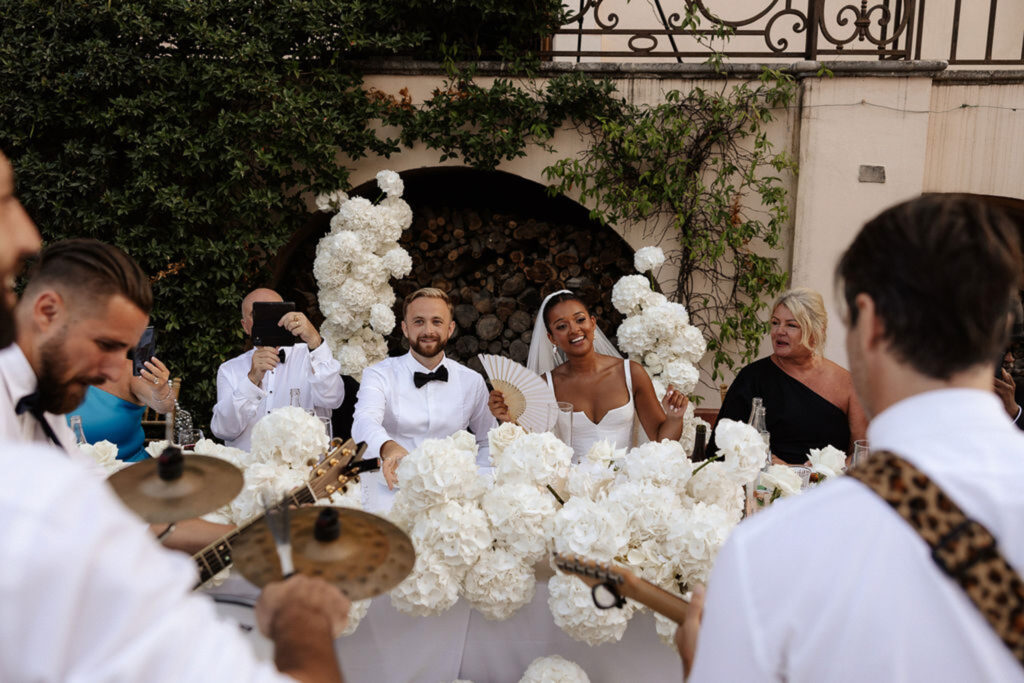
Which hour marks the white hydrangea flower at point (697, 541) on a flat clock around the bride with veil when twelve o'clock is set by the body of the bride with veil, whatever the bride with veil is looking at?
The white hydrangea flower is roughly at 12 o'clock from the bride with veil.

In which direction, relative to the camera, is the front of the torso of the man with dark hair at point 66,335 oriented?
to the viewer's right

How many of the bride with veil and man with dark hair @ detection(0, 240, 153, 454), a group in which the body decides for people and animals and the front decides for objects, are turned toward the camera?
1

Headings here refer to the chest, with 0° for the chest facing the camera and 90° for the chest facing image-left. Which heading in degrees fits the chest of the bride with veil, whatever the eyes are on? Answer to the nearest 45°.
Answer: approximately 0°

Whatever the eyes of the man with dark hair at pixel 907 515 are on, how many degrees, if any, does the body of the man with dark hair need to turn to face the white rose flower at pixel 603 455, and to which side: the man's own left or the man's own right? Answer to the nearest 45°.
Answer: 0° — they already face it

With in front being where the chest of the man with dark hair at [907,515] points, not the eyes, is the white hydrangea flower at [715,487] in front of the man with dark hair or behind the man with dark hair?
in front

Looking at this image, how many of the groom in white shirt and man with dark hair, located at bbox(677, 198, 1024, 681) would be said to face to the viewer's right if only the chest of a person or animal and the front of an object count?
0

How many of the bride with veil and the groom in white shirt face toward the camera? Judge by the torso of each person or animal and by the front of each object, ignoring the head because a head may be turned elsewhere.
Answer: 2

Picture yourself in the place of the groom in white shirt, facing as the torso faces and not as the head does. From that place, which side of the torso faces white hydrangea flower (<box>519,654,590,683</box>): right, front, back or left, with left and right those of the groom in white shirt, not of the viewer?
front
